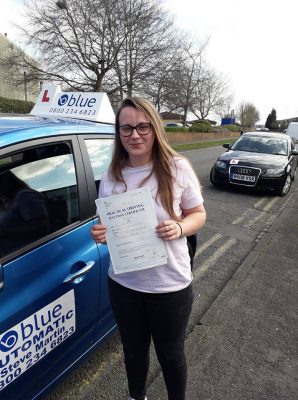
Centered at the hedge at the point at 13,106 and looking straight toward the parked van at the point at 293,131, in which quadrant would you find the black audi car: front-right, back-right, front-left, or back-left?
front-right

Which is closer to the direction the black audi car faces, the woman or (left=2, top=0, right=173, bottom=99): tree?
the woman

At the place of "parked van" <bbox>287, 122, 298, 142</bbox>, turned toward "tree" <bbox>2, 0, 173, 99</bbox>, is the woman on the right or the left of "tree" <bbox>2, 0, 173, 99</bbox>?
left

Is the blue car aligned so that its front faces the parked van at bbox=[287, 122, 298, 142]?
no

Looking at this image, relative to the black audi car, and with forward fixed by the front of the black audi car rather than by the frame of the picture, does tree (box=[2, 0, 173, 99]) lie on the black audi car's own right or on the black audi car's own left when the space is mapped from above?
on the black audi car's own right

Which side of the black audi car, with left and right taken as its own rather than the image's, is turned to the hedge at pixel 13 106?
right

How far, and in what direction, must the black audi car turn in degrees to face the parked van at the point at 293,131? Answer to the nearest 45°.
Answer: approximately 135° to its right

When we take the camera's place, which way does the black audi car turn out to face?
facing the viewer and to the left of the viewer

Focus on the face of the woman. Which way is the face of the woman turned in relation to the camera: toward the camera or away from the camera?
toward the camera
